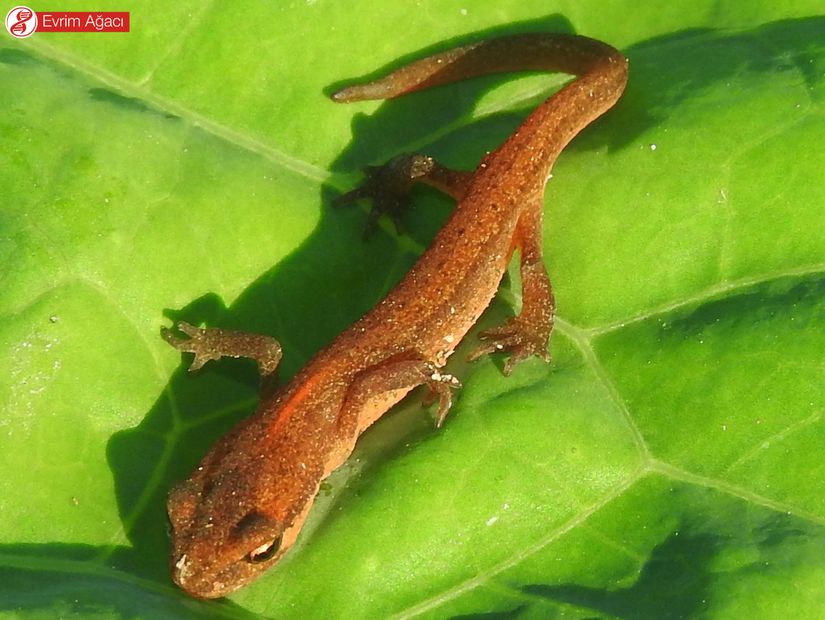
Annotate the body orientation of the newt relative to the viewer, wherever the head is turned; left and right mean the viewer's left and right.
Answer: facing the viewer and to the left of the viewer
